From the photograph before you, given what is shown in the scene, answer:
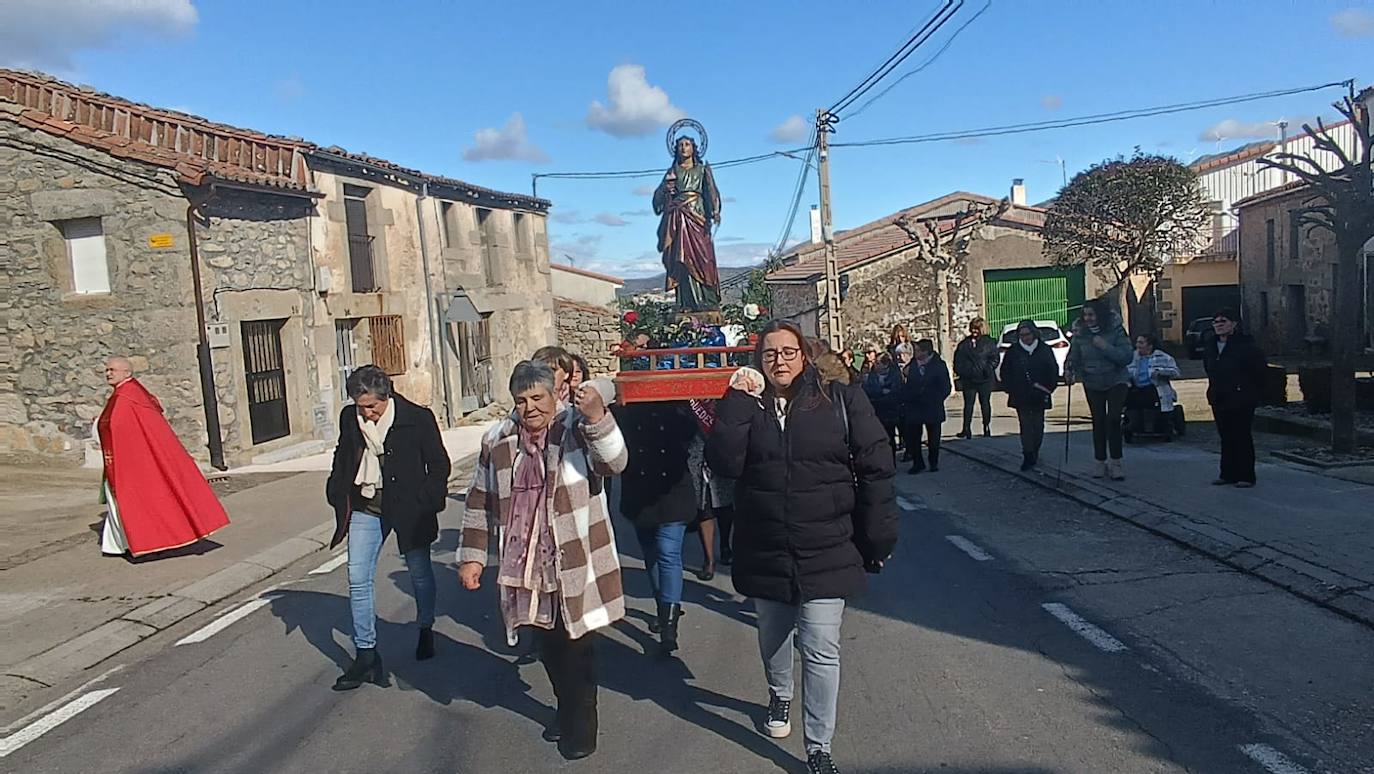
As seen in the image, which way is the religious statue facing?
toward the camera

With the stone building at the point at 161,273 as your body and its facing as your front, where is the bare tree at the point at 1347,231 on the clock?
The bare tree is roughly at 12 o'clock from the stone building.

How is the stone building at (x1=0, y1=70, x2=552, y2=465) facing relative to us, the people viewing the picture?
facing the viewer and to the right of the viewer

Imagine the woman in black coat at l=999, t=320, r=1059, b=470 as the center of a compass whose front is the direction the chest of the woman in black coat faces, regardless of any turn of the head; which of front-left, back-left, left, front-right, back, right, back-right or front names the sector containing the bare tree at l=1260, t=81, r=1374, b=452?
left

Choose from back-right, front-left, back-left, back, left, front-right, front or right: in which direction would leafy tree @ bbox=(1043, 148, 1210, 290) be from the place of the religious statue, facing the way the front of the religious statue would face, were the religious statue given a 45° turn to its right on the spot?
back

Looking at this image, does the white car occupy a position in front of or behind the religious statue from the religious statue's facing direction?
behind

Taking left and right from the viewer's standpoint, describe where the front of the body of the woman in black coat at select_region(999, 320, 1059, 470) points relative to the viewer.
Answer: facing the viewer

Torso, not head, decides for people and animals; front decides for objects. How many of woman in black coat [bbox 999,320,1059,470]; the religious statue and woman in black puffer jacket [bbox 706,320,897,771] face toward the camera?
3

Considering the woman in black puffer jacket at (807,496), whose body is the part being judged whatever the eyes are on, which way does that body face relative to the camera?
toward the camera

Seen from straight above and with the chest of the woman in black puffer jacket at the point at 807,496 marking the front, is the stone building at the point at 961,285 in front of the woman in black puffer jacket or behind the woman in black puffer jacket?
behind

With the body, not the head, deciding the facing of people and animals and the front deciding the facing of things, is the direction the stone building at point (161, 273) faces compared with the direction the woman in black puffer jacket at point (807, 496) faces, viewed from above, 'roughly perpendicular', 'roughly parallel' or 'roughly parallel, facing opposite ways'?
roughly perpendicular

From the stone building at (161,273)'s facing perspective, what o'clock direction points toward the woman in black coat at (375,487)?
The woman in black coat is roughly at 1 o'clock from the stone building.

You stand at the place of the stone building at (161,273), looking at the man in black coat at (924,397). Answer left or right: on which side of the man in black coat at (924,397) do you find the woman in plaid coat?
right

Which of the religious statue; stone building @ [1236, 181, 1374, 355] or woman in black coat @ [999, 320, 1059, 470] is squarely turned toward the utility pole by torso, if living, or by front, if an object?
the stone building

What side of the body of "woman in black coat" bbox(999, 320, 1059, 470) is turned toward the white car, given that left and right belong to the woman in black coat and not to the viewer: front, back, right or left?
back

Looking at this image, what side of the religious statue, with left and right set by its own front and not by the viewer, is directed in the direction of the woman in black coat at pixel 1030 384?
back
